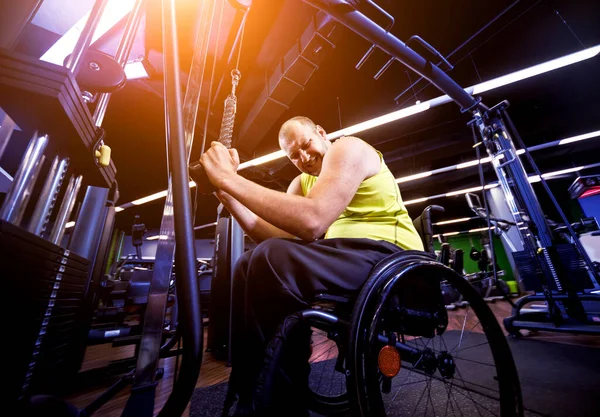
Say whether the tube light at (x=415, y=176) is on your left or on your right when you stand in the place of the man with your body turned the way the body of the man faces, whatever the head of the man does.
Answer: on your right

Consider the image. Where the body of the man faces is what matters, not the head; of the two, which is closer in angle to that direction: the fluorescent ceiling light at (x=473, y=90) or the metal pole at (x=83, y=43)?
the metal pole

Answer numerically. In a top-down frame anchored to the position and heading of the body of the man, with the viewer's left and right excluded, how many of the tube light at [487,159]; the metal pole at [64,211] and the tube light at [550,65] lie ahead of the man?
1

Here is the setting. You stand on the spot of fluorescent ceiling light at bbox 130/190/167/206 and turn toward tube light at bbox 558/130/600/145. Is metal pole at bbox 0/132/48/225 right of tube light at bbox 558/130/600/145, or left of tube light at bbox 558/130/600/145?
right

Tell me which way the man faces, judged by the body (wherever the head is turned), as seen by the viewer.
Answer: to the viewer's left

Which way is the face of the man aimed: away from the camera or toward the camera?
toward the camera

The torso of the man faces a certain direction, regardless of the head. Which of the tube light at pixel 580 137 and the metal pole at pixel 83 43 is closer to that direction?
the metal pole

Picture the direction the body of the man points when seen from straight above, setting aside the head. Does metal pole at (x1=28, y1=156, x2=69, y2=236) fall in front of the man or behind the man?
in front

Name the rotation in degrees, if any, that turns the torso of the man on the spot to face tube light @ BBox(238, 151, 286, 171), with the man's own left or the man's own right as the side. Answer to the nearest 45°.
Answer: approximately 90° to the man's own right

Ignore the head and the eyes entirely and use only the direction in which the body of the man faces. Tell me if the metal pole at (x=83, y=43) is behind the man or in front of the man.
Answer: in front

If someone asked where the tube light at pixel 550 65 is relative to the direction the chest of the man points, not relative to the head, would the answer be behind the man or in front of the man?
behind

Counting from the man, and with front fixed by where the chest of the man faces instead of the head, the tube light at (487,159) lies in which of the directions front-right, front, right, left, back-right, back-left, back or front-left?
back-right

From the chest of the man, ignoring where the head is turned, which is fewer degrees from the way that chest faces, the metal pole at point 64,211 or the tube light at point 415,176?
the metal pole
